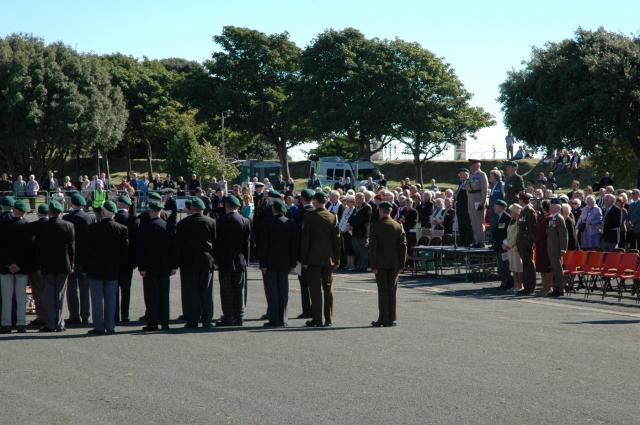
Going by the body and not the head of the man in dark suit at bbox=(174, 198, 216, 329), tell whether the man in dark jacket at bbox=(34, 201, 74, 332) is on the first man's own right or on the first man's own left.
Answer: on the first man's own left

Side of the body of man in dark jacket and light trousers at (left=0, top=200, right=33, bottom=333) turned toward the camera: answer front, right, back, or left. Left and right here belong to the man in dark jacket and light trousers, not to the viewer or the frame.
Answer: back

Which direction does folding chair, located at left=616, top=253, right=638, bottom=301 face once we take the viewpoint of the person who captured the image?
facing the viewer and to the left of the viewer

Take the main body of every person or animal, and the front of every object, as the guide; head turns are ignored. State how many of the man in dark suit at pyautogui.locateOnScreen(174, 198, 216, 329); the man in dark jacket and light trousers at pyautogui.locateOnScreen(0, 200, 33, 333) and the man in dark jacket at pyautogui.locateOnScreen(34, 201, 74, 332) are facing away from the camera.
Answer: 3

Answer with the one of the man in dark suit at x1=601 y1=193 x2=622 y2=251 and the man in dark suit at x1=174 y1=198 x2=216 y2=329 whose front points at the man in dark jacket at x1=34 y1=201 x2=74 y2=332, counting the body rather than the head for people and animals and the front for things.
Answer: the man in dark suit at x1=601 y1=193 x2=622 y2=251

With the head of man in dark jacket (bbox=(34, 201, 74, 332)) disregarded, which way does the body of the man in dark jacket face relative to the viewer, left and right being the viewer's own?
facing away from the viewer

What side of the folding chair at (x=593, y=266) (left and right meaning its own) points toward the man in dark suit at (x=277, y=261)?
front

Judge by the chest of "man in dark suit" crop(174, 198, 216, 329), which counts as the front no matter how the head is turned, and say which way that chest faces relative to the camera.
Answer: away from the camera

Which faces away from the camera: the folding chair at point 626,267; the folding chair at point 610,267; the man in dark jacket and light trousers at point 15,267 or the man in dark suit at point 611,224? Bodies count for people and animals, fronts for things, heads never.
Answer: the man in dark jacket and light trousers at point 15,267

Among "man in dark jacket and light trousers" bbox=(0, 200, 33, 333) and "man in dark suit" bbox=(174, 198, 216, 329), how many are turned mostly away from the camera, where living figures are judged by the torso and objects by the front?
2

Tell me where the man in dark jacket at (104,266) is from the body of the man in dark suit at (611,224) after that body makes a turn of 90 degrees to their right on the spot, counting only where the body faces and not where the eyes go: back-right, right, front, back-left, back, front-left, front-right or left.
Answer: left

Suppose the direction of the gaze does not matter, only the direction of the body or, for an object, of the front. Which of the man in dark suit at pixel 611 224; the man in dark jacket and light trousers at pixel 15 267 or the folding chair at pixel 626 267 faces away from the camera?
the man in dark jacket and light trousers at pixel 15 267
